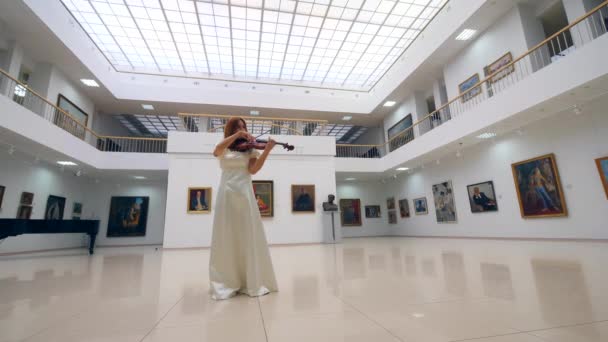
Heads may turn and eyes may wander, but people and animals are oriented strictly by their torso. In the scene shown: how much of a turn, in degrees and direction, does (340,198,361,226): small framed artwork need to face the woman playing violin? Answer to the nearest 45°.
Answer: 0° — it already faces them

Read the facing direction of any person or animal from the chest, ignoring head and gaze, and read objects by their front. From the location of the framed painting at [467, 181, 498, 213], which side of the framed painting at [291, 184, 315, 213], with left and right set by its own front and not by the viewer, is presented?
left

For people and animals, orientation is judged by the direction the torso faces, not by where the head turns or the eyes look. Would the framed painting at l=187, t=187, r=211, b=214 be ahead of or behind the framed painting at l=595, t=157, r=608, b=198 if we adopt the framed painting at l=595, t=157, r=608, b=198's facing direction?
ahead

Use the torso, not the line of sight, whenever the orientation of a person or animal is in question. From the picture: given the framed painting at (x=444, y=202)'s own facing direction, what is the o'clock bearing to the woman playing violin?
The woman playing violin is roughly at 11 o'clock from the framed painting.

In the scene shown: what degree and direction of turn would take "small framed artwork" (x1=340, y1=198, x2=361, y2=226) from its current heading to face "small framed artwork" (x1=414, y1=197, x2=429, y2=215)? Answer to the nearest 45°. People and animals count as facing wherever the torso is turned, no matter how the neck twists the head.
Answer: approximately 45° to its left

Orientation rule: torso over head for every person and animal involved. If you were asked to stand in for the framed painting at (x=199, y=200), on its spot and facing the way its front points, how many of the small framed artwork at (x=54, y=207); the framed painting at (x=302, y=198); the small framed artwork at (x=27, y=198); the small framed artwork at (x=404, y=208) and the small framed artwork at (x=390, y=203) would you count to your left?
3

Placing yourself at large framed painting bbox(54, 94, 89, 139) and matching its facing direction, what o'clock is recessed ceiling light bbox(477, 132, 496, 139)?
The recessed ceiling light is roughly at 12 o'clock from the large framed painting.

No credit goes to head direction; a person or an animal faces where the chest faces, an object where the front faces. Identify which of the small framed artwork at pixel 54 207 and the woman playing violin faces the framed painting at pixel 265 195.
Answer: the small framed artwork
